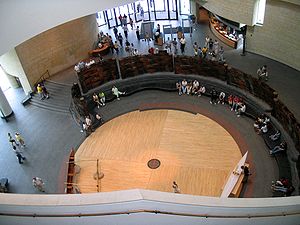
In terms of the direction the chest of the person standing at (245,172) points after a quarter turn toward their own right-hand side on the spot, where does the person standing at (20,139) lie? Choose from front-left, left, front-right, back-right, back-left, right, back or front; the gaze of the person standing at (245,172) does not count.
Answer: left

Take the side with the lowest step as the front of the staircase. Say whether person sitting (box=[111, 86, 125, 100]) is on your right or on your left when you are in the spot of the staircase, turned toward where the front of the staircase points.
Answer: on your left

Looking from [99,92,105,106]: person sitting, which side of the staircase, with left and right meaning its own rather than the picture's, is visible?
left

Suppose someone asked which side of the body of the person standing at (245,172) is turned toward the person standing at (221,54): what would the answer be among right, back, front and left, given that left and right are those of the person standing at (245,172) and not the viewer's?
right

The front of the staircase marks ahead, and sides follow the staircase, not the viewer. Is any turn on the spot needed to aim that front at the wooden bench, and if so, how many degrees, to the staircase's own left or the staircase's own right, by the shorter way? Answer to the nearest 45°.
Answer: approximately 90° to the staircase's own left

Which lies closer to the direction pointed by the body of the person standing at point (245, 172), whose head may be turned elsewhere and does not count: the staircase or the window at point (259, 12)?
the staircase

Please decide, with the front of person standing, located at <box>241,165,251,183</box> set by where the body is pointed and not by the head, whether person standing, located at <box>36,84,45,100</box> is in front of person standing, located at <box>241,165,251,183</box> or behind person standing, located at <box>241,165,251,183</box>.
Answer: in front

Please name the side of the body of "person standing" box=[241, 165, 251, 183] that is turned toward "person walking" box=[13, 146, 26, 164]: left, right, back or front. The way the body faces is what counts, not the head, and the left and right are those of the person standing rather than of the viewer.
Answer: front

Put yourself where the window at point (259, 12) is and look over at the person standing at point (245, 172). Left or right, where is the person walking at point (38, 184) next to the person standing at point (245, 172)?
right

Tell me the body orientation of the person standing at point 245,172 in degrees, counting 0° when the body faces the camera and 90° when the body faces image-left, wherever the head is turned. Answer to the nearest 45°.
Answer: approximately 90°
